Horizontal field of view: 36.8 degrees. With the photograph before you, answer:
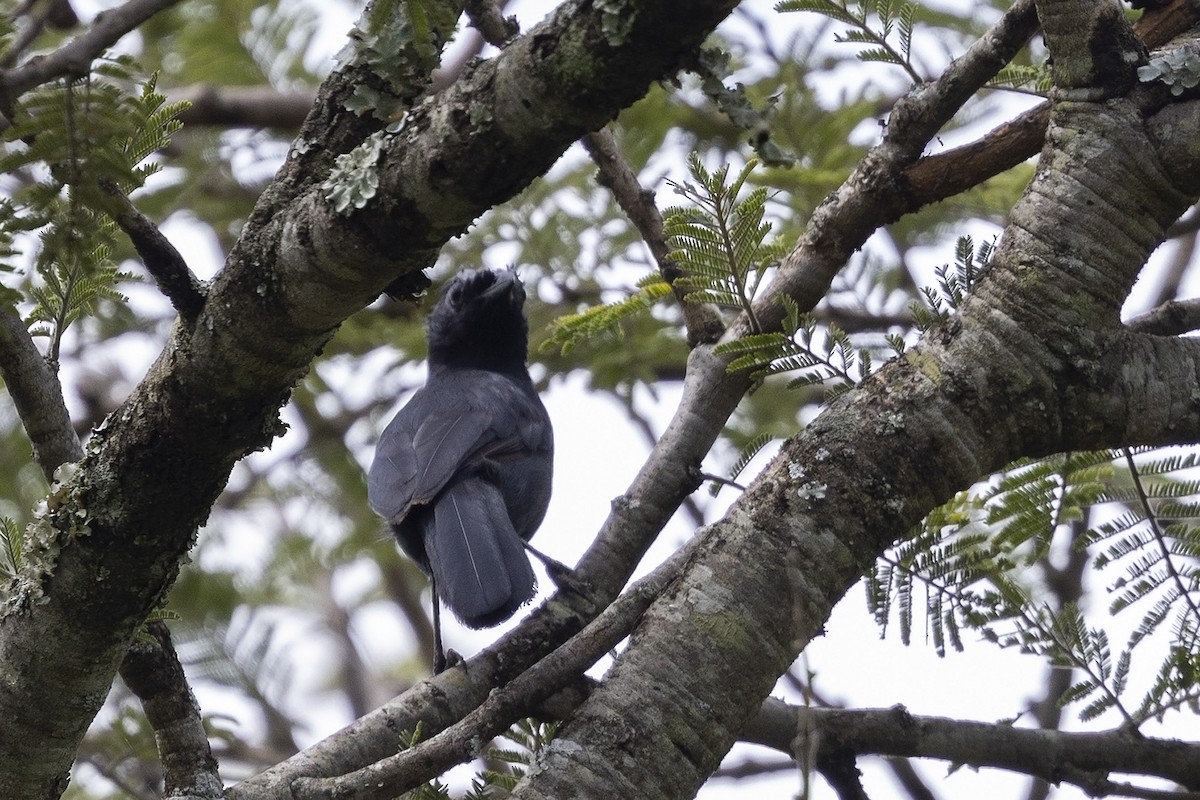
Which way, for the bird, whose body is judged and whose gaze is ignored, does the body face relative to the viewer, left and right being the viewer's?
facing away from the viewer

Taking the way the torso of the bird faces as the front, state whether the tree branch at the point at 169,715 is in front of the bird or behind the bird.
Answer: behind

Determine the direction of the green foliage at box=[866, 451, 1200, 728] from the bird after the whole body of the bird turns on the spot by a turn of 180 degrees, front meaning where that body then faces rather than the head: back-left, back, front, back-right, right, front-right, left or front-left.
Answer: front-left
